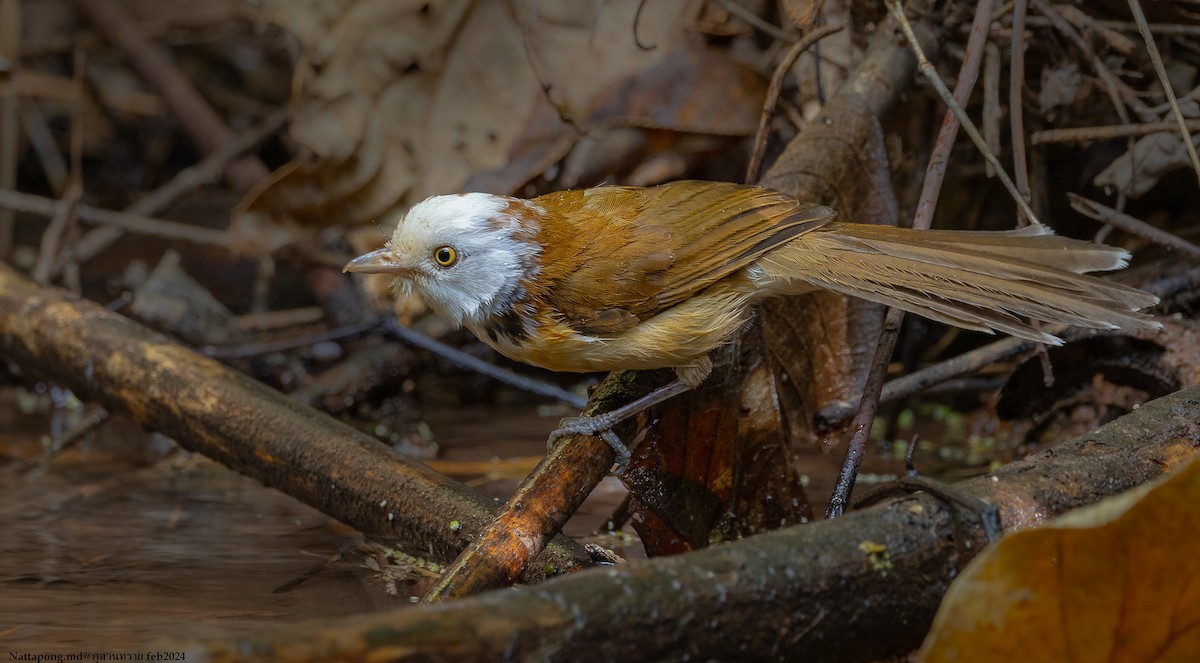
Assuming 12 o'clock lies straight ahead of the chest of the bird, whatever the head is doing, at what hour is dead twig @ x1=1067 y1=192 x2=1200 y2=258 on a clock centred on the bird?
The dead twig is roughly at 5 o'clock from the bird.

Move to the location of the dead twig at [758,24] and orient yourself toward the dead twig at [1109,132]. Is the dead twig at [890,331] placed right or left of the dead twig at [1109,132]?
right

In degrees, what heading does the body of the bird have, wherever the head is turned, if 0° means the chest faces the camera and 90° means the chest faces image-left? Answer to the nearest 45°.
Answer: approximately 90°

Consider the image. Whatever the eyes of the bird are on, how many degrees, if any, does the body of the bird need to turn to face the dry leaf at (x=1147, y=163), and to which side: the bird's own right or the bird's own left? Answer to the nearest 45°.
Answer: approximately 135° to the bird's own right

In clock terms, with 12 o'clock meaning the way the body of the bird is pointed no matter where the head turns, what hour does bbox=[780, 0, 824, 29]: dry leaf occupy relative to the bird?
The dry leaf is roughly at 4 o'clock from the bird.

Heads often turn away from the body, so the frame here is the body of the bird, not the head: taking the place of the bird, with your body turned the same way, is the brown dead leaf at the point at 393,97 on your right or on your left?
on your right

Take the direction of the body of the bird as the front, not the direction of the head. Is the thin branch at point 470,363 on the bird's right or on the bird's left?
on the bird's right

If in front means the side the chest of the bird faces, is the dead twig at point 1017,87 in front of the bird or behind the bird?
behind

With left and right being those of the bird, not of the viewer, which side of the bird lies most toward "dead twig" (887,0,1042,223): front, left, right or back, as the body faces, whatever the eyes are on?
back

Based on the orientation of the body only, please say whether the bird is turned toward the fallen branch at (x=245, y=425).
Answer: yes
